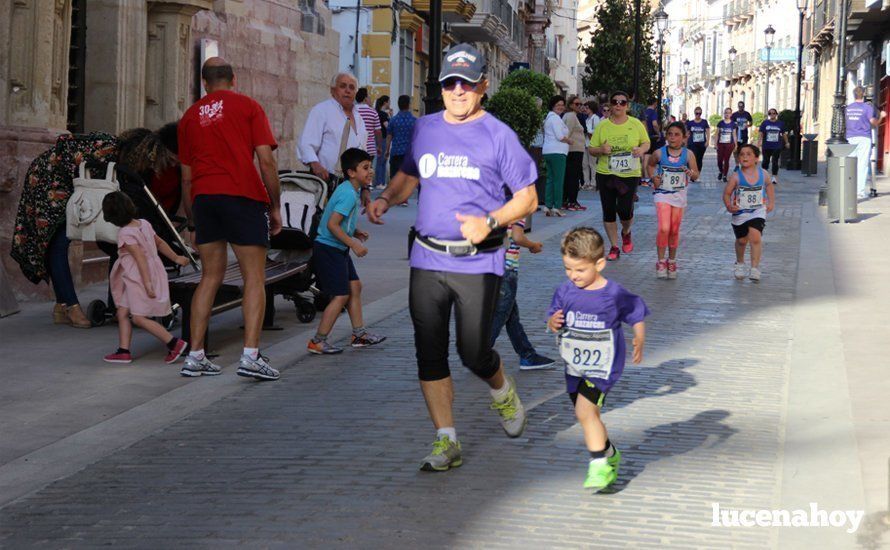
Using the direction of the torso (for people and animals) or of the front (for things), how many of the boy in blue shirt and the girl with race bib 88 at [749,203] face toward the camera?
1

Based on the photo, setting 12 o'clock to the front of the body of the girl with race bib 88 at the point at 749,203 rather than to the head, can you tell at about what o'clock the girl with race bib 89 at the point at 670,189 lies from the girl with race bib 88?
The girl with race bib 89 is roughly at 4 o'clock from the girl with race bib 88.

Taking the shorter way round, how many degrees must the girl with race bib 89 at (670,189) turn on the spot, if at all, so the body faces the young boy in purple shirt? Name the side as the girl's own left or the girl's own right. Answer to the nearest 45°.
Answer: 0° — they already face them

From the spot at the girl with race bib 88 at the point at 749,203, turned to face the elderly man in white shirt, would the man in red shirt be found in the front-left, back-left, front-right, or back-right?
front-left

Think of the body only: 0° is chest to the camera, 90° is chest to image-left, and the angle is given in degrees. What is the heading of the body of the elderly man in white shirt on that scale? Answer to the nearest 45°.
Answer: approximately 315°

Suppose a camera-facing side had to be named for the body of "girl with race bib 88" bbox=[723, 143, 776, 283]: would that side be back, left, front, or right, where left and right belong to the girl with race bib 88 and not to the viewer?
front

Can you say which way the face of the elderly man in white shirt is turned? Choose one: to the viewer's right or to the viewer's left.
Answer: to the viewer's right

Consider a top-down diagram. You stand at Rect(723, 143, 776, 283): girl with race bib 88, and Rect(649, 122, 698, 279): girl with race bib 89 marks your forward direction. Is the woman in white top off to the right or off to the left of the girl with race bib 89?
right

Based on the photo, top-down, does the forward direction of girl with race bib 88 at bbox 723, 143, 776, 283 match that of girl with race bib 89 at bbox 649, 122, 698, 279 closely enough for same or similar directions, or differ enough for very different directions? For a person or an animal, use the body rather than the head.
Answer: same or similar directions

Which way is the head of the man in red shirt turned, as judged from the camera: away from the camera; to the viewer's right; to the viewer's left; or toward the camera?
away from the camera

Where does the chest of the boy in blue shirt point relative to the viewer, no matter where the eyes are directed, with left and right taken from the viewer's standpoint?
facing to the right of the viewer
